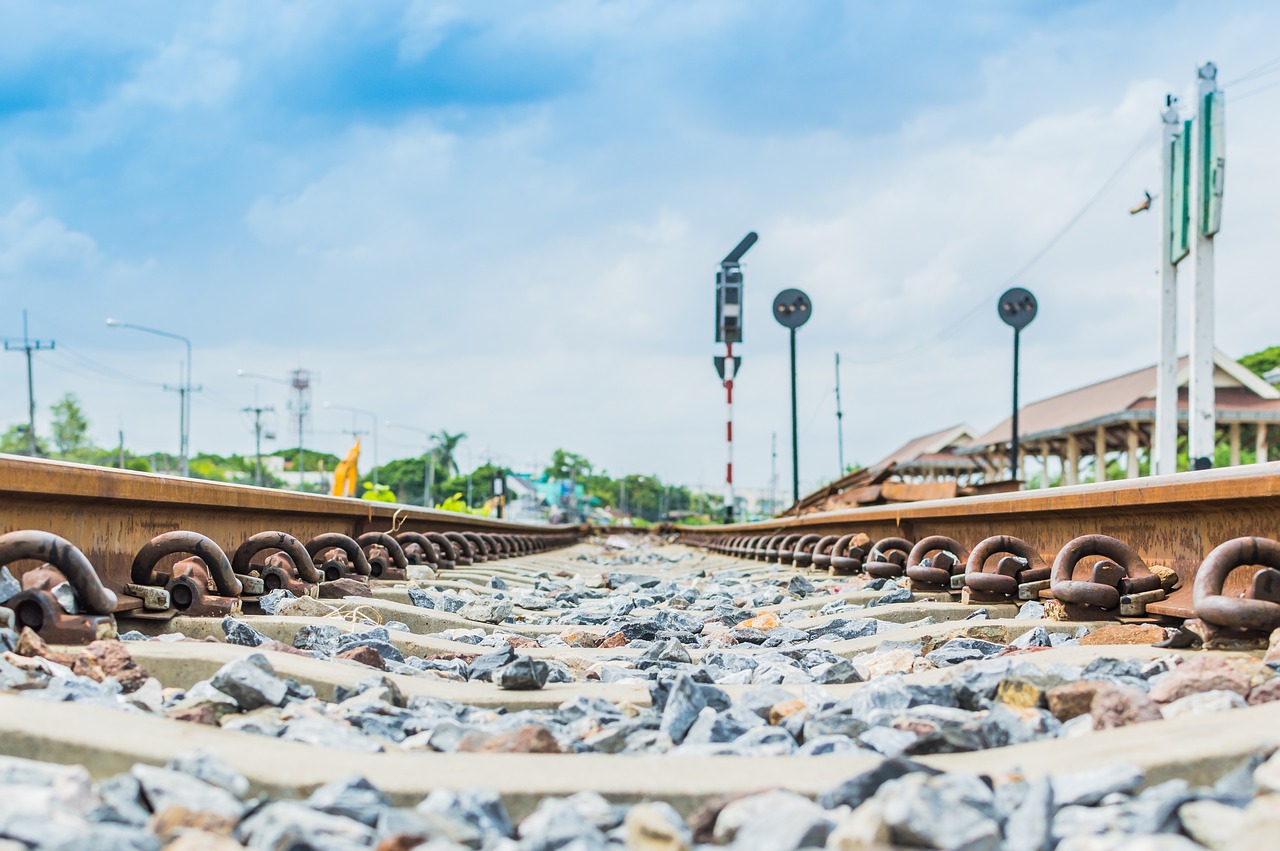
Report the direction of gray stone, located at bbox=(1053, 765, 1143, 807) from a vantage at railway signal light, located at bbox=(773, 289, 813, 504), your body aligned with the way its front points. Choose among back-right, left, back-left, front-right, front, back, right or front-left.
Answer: front

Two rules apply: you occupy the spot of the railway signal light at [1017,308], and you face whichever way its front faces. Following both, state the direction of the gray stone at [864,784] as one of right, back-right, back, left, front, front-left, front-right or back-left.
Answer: front

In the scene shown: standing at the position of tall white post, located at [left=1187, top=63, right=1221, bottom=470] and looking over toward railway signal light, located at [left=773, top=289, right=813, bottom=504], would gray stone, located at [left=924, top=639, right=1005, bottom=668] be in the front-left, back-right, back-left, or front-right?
back-left

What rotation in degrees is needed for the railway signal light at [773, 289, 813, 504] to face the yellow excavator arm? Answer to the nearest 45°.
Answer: approximately 90° to its right

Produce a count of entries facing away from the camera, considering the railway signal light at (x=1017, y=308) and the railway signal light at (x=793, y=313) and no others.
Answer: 0

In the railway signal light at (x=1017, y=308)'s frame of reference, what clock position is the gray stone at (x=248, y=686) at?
The gray stone is roughly at 12 o'clock from the railway signal light.

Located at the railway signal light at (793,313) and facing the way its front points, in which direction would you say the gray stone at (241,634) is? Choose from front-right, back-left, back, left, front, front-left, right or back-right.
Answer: front

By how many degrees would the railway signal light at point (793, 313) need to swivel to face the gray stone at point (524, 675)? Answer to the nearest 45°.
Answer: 0° — it already faces it

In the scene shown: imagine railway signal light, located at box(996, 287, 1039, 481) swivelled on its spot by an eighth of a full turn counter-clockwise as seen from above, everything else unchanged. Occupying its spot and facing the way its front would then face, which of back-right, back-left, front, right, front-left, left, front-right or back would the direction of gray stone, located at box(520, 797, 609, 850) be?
front-right

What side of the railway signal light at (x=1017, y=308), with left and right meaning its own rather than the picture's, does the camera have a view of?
front

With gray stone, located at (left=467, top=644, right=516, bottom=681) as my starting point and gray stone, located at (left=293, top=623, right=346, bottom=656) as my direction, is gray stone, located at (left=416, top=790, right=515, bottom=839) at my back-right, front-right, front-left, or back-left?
back-left
